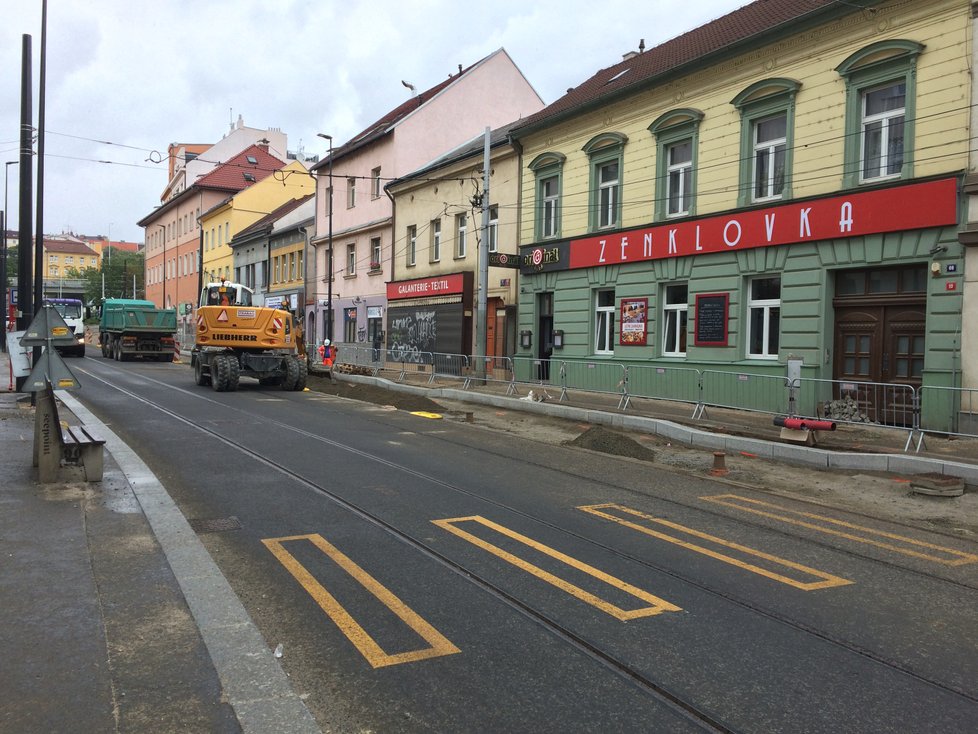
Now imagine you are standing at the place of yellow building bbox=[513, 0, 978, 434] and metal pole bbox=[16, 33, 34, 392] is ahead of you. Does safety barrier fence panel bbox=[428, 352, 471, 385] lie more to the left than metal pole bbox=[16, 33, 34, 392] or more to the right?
right

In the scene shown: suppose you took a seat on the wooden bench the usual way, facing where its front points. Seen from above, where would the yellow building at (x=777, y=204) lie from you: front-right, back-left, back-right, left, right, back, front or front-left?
front

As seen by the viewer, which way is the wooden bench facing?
to the viewer's right

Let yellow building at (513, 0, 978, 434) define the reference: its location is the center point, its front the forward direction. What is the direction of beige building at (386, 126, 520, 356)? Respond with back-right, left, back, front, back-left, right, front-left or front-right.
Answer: right

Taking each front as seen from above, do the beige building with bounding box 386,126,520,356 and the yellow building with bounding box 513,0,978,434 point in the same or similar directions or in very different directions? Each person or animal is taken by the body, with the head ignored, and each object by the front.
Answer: same or similar directions

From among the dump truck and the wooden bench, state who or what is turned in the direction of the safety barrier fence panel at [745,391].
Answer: the wooden bench

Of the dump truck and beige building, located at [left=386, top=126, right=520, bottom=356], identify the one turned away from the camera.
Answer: the dump truck

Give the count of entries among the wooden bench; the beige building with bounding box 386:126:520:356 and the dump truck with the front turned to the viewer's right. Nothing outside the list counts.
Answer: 1

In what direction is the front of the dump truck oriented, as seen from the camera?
facing away from the viewer

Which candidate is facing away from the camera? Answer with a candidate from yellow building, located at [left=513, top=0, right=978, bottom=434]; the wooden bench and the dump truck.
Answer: the dump truck

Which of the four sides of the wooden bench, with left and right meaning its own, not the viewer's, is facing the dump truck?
left

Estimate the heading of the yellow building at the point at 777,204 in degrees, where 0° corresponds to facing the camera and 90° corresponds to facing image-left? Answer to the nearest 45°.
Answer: approximately 45°

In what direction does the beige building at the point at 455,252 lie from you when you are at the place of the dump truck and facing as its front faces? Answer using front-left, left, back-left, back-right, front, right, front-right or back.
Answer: back-right

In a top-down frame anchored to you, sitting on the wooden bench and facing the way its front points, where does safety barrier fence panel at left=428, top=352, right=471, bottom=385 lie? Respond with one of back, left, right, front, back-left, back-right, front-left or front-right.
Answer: front-left

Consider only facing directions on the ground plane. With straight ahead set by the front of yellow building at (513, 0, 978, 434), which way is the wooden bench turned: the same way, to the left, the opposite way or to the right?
the opposite way

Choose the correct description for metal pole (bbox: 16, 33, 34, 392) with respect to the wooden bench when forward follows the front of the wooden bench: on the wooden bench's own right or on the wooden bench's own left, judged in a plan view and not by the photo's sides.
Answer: on the wooden bench's own left
